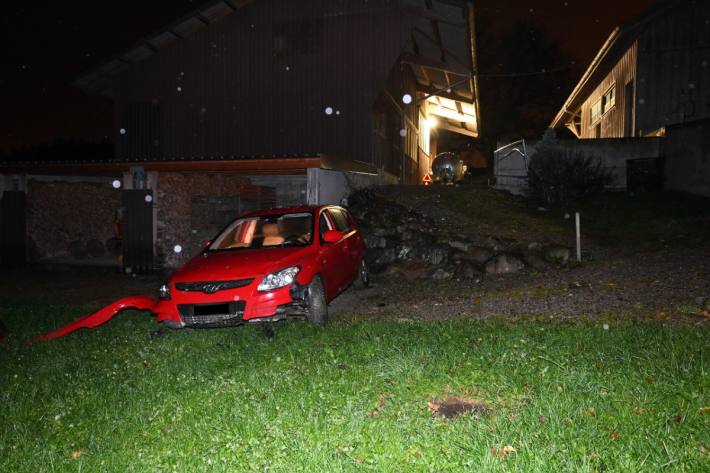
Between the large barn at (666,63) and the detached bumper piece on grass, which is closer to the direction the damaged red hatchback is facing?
the detached bumper piece on grass

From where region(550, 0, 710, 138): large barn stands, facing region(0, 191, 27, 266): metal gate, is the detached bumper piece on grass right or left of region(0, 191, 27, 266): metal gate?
left

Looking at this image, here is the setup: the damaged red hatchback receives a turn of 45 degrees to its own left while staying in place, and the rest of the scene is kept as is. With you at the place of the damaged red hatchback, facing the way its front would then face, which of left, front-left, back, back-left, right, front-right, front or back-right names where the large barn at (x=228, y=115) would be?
back

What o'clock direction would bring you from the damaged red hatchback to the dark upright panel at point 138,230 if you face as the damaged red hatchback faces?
The dark upright panel is roughly at 4 o'clock from the damaged red hatchback.

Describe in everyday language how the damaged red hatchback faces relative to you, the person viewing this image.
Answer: facing the viewer and to the left of the viewer

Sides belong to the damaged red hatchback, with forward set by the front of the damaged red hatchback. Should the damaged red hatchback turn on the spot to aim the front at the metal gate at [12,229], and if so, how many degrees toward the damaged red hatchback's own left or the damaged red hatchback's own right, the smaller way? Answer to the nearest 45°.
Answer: approximately 90° to the damaged red hatchback's own right

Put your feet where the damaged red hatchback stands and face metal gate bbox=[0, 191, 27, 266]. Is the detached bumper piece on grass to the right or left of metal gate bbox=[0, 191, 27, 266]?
left

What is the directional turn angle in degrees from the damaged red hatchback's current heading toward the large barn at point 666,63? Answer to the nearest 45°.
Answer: approximately 180°
